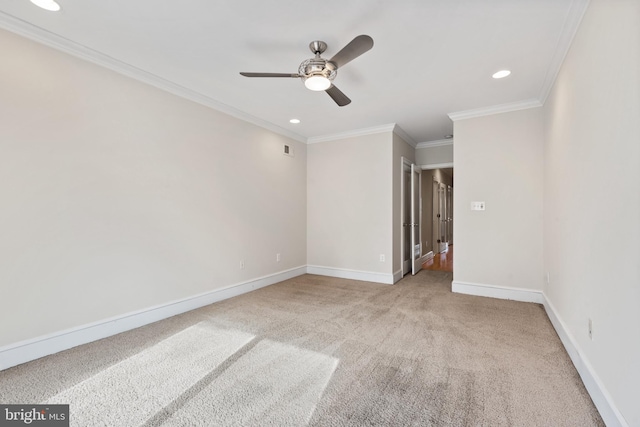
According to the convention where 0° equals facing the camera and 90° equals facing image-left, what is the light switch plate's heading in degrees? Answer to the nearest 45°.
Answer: approximately 0°

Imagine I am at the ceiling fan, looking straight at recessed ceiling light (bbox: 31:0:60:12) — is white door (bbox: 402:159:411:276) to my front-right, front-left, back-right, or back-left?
back-right

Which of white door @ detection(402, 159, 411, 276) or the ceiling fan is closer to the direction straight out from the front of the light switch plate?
the ceiling fan

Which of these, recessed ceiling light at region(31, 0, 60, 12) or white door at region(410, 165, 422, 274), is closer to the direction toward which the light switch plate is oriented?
the recessed ceiling light

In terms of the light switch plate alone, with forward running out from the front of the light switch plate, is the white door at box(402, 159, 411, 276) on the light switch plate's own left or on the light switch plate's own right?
on the light switch plate's own right

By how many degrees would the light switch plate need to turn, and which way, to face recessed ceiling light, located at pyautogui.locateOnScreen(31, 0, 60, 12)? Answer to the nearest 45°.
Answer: approximately 45° to its right

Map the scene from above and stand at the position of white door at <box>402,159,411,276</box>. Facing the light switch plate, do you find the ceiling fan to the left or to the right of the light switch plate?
right

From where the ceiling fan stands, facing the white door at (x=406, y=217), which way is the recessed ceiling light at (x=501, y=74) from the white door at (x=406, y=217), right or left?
right

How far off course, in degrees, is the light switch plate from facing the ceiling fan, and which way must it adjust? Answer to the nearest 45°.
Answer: approximately 45° to its right
